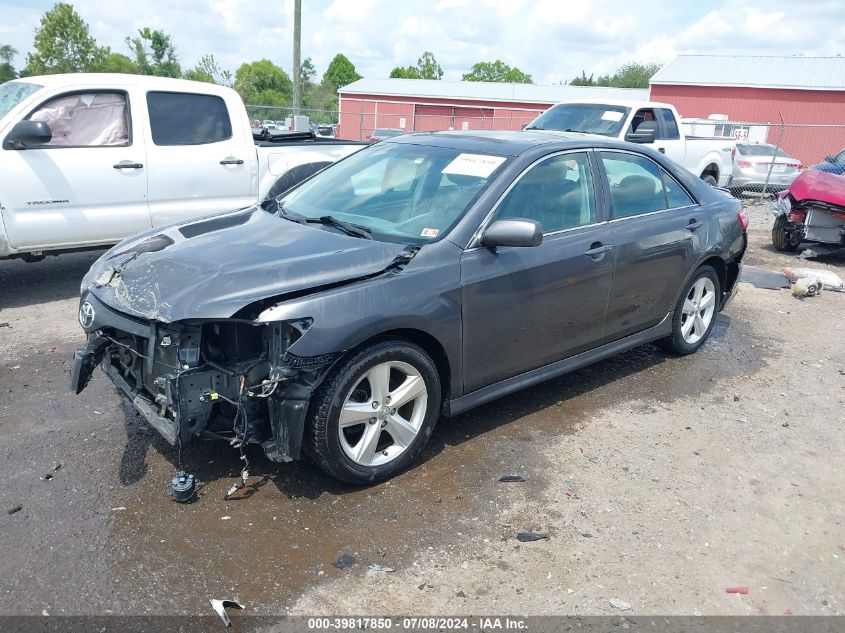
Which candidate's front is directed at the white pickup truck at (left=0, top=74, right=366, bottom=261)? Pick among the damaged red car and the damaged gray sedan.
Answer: the damaged red car

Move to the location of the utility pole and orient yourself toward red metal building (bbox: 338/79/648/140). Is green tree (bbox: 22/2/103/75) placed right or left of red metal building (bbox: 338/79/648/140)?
left

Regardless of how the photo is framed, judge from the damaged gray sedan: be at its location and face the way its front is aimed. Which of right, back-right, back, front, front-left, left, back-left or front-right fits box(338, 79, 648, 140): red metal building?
back-right

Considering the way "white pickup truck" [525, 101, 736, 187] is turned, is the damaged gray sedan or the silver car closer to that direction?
the damaged gray sedan

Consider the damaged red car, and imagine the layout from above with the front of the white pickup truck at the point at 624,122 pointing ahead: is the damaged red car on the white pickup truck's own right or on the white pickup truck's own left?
on the white pickup truck's own left

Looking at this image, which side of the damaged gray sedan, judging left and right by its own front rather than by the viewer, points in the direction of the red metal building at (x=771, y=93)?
back

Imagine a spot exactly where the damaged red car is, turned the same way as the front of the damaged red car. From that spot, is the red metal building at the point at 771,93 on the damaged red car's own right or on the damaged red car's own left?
on the damaged red car's own right

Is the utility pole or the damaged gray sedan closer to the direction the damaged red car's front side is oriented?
the damaged gray sedan

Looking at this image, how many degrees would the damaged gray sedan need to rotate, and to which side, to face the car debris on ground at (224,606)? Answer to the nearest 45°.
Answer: approximately 45° to its left

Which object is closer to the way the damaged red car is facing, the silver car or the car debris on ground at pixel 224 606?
the car debris on ground
